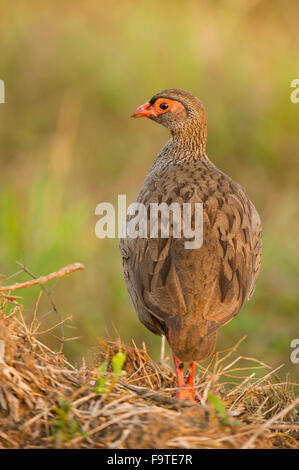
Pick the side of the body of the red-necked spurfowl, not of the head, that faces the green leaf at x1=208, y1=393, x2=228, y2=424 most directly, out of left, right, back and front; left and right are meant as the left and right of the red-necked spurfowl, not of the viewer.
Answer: back

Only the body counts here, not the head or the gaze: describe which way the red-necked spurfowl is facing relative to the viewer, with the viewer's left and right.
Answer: facing away from the viewer
